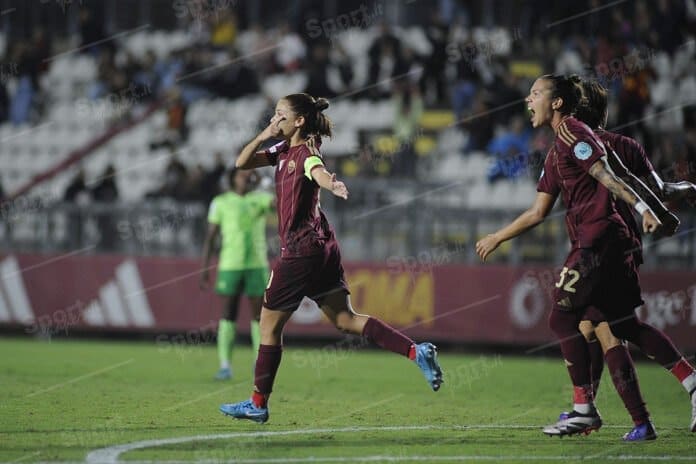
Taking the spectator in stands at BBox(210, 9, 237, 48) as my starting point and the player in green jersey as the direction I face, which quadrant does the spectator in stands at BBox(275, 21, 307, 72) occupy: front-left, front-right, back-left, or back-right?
front-left

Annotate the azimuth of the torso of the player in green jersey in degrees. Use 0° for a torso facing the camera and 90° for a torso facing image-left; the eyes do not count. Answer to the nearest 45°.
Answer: approximately 0°

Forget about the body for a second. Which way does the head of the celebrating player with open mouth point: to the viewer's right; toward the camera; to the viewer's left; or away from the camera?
to the viewer's left

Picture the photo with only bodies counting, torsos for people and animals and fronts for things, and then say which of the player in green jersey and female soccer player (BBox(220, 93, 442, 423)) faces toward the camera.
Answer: the player in green jersey

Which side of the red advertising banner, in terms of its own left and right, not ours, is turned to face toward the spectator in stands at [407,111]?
back

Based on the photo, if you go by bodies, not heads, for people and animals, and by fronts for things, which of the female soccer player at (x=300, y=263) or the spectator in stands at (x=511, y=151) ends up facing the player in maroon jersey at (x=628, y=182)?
the spectator in stands

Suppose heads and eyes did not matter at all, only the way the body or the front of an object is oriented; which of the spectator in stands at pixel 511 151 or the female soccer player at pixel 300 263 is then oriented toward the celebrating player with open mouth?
the spectator in stands

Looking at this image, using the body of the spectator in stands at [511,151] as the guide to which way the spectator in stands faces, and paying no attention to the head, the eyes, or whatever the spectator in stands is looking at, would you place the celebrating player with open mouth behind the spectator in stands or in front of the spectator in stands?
in front

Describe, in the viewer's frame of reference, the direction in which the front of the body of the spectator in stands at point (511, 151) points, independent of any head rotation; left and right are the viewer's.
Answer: facing the viewer

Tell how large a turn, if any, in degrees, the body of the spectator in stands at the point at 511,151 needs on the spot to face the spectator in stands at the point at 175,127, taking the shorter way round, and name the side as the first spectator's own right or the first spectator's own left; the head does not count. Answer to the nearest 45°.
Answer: approximately 135° to the first spectator's own right

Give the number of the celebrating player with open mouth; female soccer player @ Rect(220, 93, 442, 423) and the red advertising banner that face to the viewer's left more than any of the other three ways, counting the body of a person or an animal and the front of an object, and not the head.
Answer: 2

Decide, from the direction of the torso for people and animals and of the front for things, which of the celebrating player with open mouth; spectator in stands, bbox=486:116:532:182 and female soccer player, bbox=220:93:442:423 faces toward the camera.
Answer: the spectator in stands

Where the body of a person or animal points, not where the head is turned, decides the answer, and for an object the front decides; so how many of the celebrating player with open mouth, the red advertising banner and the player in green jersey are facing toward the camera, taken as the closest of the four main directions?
2
